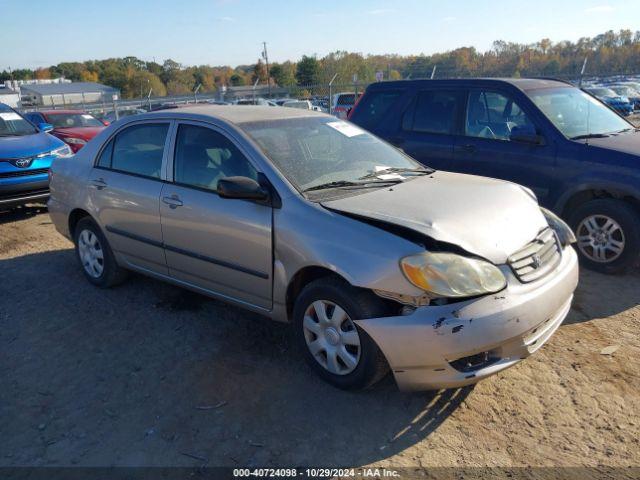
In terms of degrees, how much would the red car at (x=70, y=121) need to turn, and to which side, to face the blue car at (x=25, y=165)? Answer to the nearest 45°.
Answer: approximately 45° to its right

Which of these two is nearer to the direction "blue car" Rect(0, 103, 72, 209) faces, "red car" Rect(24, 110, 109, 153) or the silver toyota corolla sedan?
the silver toyota corolla sedan

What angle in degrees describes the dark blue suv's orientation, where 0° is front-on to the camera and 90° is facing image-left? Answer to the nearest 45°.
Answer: approximately 315°

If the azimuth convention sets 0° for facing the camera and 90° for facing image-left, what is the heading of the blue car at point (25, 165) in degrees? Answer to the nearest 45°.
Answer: approximately 315°

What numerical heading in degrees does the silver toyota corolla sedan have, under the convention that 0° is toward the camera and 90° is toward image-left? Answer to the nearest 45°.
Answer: approximately 315°

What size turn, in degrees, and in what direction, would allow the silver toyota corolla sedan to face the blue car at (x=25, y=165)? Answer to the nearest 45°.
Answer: approximately 180°
